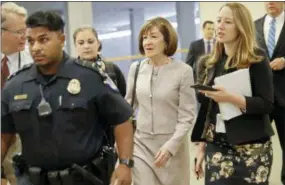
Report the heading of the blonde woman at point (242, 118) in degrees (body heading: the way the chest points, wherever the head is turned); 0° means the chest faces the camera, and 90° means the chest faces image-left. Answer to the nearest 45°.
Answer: approximately 45°

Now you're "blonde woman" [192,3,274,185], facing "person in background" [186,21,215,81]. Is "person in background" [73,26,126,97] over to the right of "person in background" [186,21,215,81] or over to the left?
left

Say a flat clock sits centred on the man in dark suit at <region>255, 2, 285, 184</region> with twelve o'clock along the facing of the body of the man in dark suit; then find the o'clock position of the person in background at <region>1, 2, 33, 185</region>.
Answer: The person in background is roughly at 2 o'clock from the man in dark suit.

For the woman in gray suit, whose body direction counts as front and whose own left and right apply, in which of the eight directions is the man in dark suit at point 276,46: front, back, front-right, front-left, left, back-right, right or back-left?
back

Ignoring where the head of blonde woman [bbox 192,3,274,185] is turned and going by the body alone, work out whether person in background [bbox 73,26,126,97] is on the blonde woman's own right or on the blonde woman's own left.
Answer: on the blonde woman's own right

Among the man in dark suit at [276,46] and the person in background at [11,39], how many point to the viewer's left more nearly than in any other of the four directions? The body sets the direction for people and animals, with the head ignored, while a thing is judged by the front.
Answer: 0

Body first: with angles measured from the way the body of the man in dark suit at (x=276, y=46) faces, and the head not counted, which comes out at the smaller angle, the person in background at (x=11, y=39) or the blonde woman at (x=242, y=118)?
the blonde woman

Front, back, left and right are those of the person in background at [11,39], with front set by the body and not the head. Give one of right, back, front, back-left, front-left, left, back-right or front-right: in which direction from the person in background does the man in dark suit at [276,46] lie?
front-left

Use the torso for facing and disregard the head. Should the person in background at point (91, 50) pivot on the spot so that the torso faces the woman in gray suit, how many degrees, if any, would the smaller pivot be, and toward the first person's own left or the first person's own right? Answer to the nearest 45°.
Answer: approximately 90° to the first person's own left

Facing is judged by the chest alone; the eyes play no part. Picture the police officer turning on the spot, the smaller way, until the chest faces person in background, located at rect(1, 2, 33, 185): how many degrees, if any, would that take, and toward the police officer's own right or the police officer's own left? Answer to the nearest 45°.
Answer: approximately 135° to the police officer's own right

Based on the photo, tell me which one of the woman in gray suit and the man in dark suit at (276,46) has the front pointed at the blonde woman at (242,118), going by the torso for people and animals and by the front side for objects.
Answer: the man in dark suit
